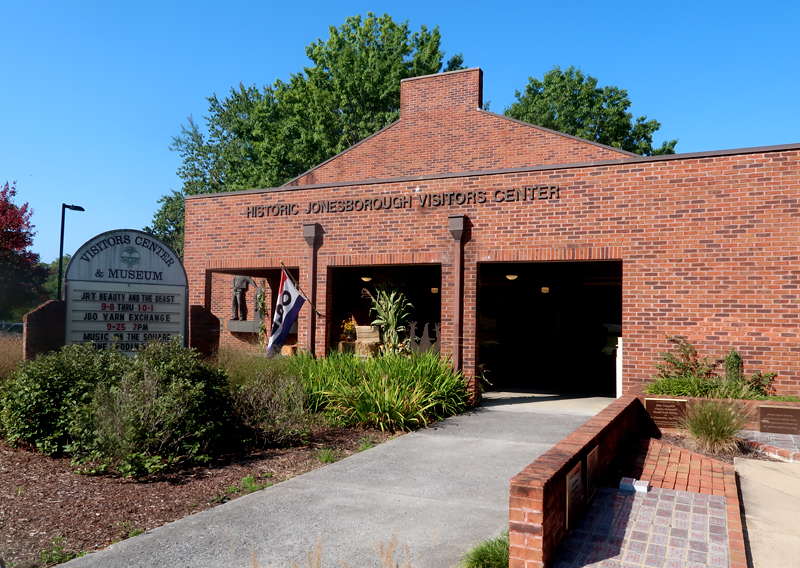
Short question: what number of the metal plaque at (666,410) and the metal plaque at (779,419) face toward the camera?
2

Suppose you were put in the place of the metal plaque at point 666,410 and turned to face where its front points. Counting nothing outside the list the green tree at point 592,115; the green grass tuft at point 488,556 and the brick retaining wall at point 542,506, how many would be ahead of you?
2

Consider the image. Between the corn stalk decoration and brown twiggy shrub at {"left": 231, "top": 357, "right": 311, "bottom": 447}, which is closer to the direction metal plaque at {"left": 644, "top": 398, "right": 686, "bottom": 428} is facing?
the brown twiggy shrub

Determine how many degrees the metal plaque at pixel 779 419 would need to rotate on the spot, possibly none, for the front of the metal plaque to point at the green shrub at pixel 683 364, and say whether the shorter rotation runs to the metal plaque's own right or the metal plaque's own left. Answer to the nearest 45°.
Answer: approximately 135° to the metal plaque's own right

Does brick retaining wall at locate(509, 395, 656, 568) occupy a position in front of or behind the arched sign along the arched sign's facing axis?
in front

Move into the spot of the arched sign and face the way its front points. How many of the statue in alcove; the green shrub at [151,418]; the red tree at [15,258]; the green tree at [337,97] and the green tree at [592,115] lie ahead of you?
1

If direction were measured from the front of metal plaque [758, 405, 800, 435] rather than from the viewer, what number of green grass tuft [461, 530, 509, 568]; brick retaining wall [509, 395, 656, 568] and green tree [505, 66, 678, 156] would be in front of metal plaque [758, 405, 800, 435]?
2

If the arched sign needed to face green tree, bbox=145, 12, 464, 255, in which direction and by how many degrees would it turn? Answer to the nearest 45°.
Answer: approximately 135° to its left

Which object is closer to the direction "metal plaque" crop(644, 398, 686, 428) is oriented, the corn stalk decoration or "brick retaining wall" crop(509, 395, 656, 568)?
the brick retaining wall

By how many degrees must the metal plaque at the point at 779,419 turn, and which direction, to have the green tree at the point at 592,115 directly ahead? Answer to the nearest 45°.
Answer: approximately 180°

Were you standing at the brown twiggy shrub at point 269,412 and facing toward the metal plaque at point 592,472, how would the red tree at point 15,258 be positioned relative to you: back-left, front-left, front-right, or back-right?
back-left

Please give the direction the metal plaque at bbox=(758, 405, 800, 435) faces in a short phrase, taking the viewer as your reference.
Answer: facing the viewer

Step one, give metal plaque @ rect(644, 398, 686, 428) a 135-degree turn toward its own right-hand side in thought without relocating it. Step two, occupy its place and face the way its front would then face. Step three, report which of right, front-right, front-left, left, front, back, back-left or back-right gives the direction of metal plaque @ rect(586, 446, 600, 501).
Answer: back-left

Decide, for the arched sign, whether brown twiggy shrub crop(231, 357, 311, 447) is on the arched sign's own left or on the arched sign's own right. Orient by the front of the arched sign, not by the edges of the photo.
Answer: on the arched sign's own left

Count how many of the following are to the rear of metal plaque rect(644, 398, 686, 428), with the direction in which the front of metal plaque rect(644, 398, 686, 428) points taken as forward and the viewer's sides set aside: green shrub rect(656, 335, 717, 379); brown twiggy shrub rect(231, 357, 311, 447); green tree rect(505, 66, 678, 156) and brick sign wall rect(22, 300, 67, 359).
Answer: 2

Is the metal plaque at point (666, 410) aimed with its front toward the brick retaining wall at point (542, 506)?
yes

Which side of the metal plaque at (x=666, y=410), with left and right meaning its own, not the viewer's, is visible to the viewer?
front

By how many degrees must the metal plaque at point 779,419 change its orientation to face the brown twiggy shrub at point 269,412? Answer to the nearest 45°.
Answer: approximately 45° to its right
